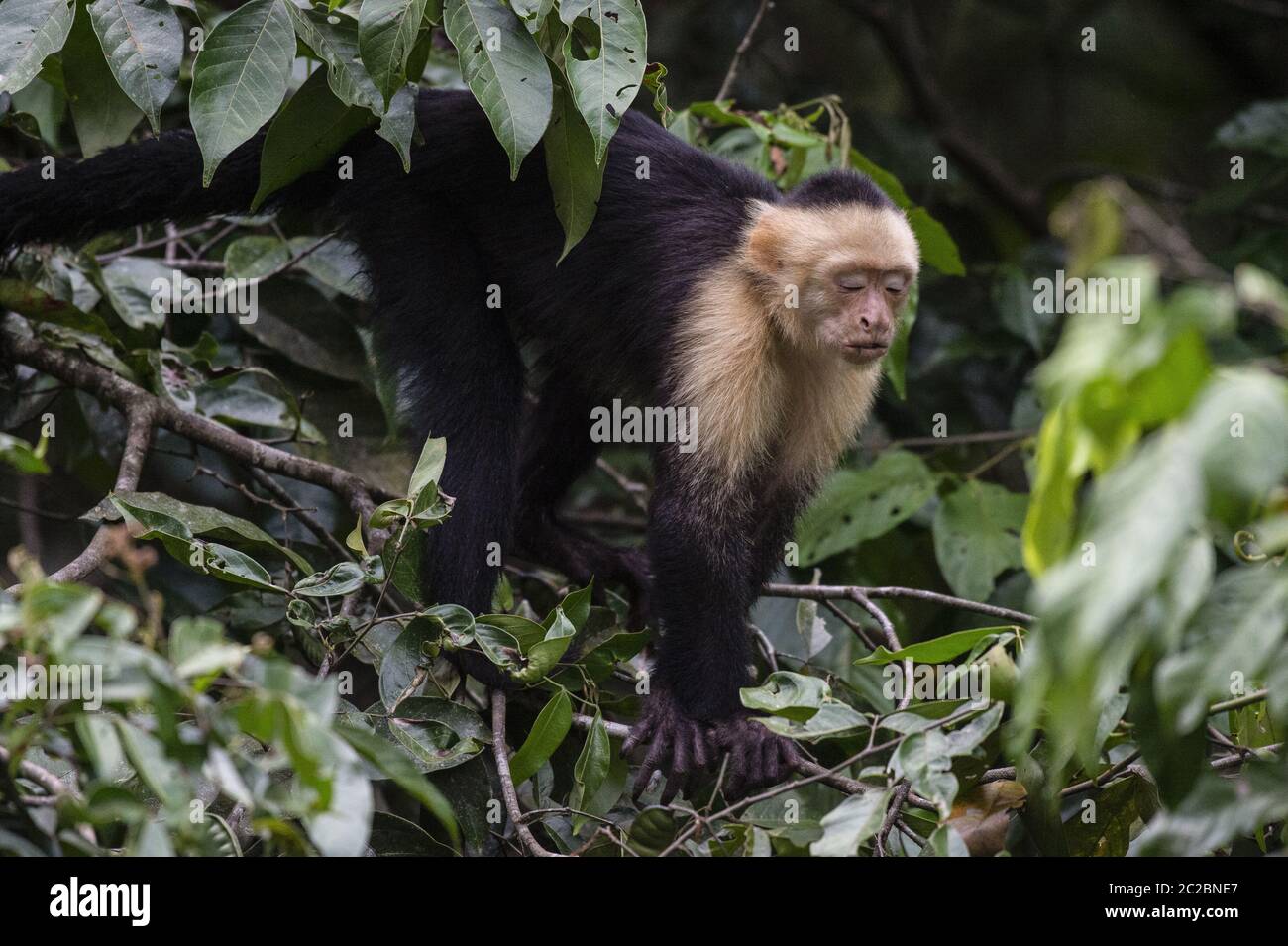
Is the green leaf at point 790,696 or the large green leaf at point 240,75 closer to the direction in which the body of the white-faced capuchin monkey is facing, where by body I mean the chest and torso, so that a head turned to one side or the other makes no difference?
the green leaf

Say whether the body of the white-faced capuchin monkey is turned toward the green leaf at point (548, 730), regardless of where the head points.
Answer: no

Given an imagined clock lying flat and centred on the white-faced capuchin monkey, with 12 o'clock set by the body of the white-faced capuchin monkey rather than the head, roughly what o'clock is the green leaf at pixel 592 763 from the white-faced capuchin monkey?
The green leaf is roughly at 2 o'clock from the white-faced capuchin monkey.

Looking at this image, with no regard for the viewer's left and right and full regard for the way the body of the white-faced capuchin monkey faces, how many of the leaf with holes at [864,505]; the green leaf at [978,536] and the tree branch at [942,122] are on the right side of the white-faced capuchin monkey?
0

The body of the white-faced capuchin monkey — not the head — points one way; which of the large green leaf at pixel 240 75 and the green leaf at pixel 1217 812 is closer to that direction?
the green leaf

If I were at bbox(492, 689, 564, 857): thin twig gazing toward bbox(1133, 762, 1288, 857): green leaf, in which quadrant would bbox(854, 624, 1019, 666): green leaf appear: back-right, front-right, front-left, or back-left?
front-left

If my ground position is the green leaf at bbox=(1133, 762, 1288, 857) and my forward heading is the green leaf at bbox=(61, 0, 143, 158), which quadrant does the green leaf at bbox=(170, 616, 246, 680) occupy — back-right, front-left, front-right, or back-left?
front-left

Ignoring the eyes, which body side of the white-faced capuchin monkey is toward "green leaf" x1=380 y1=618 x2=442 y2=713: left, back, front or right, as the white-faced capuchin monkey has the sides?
right

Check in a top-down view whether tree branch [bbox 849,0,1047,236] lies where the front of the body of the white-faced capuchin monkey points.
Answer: no

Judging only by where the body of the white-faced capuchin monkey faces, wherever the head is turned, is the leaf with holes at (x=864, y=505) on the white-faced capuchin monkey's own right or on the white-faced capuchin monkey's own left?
on the white-faced capuchin monkey's own left

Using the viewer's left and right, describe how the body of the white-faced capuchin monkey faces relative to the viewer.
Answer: facing the viewer and to the right of the viewer

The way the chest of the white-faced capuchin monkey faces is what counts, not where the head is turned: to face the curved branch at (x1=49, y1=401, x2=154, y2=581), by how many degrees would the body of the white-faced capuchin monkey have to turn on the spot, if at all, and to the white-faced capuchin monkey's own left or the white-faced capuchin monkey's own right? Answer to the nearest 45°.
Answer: approximately 135° to the white-faced capuchin monkey's own right
